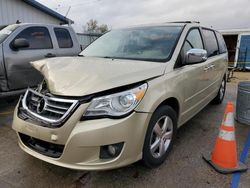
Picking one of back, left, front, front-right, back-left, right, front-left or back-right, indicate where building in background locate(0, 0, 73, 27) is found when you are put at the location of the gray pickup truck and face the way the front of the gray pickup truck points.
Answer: back-right

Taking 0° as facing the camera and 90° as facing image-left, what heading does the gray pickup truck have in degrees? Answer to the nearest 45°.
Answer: approximately 45°

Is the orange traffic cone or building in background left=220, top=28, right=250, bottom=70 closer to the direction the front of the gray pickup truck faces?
the orange traffic cone

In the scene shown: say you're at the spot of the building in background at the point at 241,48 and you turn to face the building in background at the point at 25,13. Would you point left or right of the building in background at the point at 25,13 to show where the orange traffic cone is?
left

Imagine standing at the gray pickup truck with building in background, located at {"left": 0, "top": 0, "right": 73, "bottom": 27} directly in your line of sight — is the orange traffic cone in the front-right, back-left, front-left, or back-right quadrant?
back-right

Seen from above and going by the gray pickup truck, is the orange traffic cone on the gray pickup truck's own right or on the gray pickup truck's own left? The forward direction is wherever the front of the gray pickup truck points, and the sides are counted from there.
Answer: on the gray pickup truck's own left

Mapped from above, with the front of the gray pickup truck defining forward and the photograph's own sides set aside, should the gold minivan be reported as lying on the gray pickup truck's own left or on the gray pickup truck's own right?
on the gray pickup truck's own left

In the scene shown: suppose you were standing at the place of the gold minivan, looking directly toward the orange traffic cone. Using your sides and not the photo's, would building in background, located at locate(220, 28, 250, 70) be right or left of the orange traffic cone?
left

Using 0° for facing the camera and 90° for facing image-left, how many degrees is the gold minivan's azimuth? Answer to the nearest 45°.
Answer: approximately 45°

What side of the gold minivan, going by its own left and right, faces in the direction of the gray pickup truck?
right

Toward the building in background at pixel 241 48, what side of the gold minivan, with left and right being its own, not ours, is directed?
back

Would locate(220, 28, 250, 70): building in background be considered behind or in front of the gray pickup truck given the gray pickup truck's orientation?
behind
